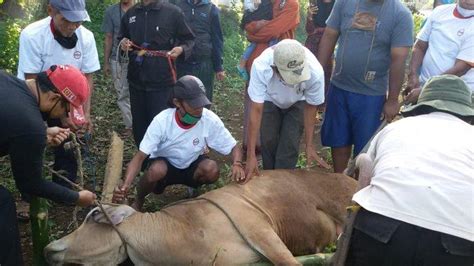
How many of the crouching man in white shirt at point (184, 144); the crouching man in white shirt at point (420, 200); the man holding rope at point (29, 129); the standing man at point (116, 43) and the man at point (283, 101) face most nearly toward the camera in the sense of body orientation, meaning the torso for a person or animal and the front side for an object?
3

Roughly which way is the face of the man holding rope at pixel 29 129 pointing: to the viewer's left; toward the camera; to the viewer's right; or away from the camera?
to the viewer's right

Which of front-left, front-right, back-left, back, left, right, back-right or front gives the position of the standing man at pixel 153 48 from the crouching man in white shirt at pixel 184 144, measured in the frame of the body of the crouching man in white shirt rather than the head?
back

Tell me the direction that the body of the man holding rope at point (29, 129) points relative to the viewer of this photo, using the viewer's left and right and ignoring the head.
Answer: facing to the right of the viewer

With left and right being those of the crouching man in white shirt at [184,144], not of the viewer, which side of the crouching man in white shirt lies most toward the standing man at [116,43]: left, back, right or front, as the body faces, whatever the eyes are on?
back

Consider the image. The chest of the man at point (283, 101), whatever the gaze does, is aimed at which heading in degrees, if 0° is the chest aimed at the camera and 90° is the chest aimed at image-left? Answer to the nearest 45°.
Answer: approximately 0°

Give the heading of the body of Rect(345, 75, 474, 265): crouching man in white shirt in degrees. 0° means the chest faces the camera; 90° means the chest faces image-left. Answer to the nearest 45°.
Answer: approximately 180°

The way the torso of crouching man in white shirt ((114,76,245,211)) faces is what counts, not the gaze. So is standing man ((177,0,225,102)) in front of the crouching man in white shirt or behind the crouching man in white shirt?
behind
